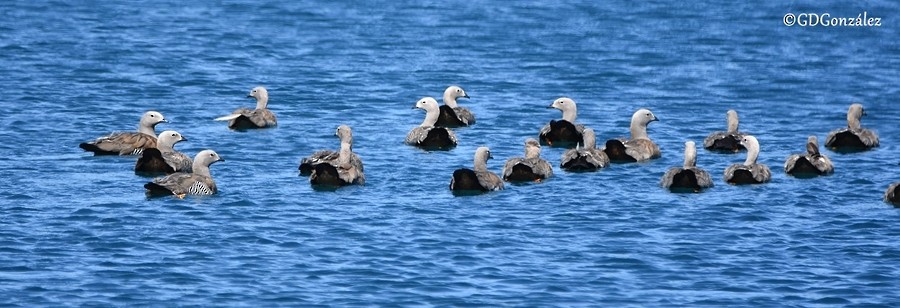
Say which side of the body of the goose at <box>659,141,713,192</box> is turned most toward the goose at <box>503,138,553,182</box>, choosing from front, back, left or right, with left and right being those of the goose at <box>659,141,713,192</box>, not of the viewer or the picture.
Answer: left

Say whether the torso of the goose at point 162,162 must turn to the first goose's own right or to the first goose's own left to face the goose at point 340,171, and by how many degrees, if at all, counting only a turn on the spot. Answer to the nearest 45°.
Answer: approximately 45° to the first goose's own right

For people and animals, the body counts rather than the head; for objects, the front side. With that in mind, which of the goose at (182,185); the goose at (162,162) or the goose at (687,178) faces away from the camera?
the goose at (687,178)

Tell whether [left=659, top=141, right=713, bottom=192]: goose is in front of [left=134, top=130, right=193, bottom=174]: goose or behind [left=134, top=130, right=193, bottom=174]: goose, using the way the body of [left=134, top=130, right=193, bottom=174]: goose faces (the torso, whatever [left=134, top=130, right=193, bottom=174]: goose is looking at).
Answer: in front

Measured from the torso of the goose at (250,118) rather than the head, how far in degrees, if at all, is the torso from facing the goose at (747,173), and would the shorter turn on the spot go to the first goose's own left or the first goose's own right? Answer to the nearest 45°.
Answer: approximately 45° to the first goose's own right

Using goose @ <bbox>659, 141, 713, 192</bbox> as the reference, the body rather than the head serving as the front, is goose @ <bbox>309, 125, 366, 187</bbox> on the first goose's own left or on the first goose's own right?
on the first goose's own left

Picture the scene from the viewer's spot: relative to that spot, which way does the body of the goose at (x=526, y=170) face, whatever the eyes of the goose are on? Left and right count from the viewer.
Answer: facing away from the viewer and to the right of the viewer

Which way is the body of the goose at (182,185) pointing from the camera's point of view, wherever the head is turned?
to the viewer's right
